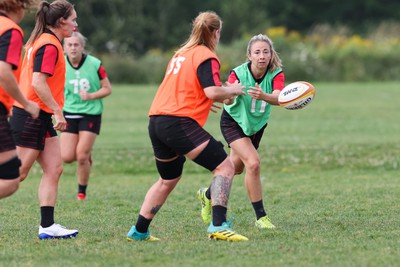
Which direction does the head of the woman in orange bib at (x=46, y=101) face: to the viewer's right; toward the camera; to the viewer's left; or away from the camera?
to the viewer's right

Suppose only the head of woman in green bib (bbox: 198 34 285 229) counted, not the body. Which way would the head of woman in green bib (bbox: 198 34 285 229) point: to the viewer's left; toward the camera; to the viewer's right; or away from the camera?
toward the camera

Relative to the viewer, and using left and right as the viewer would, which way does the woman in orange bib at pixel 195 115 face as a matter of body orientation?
facing away from the viewer and to the right of the viewer

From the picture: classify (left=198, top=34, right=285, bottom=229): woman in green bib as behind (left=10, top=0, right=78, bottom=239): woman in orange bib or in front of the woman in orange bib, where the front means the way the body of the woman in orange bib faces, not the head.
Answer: in front

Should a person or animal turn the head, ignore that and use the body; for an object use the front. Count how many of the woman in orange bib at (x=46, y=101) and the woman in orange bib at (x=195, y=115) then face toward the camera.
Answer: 0

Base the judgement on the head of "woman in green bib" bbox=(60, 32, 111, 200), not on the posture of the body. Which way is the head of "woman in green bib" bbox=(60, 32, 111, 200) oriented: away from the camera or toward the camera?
toward the camera

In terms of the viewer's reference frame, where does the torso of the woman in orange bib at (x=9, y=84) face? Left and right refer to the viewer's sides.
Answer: facing to the right of the viewer

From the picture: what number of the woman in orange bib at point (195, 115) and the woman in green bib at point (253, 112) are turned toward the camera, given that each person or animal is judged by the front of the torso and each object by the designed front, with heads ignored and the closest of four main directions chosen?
1

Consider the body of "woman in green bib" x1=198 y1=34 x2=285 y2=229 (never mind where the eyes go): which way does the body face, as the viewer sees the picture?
toward the camera

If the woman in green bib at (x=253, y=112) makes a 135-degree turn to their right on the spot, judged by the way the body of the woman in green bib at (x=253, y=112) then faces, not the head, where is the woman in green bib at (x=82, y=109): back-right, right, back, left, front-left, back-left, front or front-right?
front

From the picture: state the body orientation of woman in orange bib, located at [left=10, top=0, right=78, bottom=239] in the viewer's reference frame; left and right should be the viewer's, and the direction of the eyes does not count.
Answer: facing to the right of the viewer
